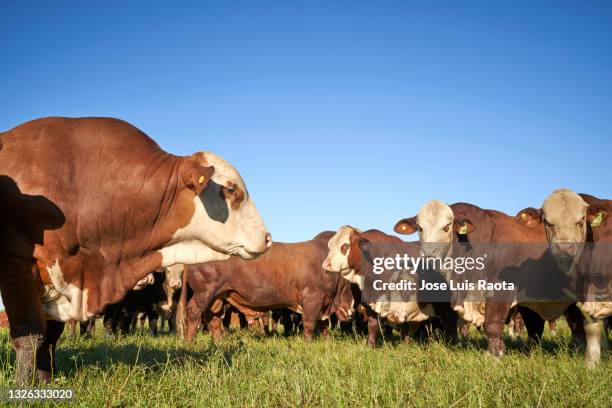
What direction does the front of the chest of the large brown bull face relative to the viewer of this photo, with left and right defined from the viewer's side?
facing to the right of the viewer

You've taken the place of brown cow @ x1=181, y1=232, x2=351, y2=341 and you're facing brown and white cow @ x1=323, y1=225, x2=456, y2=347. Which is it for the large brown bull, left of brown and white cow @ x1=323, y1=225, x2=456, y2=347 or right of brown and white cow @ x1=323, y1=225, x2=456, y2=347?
right

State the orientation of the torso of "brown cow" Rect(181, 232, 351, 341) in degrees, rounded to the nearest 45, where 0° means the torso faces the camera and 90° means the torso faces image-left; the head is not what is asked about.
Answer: approximately 270°

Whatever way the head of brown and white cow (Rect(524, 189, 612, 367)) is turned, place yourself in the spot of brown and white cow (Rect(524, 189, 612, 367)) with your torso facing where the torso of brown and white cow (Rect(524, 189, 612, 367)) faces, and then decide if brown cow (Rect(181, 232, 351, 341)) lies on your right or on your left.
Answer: on your right

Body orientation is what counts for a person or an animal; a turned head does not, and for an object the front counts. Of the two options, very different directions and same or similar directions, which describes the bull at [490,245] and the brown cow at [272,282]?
very different directions

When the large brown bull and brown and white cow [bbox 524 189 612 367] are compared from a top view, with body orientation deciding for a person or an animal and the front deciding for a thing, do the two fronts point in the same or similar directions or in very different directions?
very different directions
